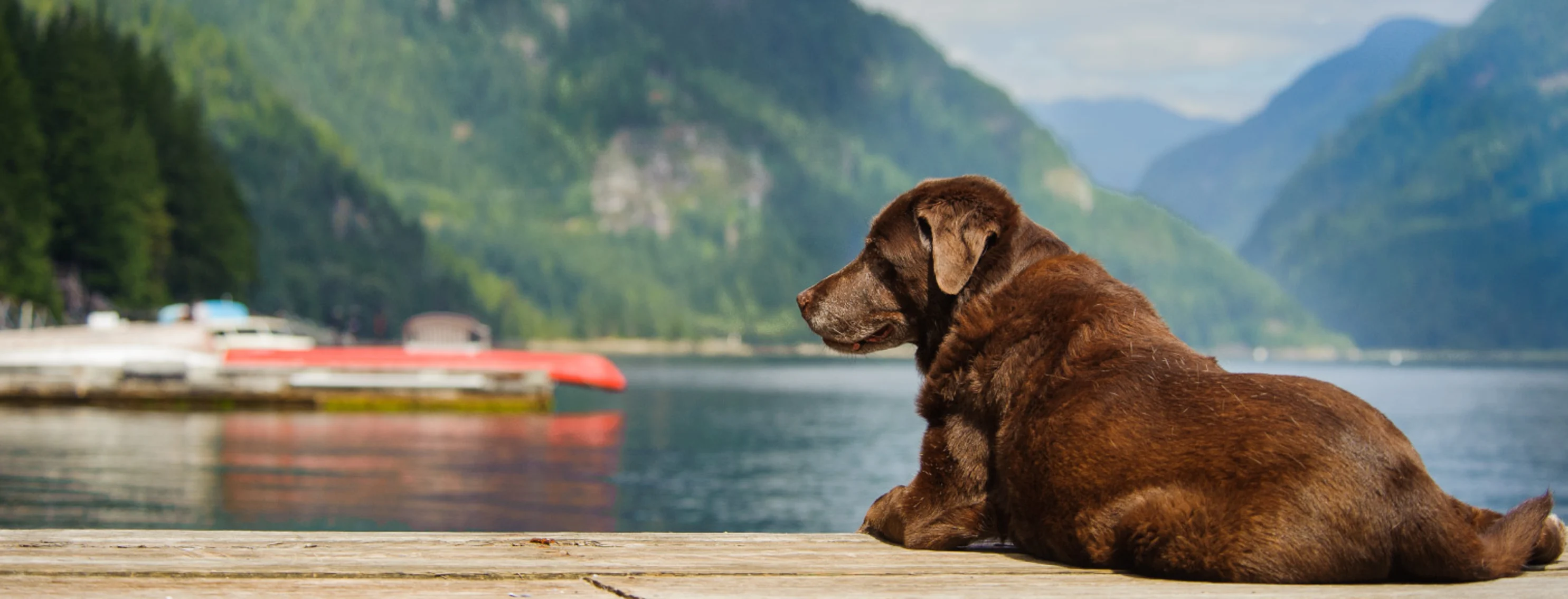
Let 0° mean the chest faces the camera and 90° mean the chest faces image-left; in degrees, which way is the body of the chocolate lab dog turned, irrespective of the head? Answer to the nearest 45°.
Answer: approximately 90°
